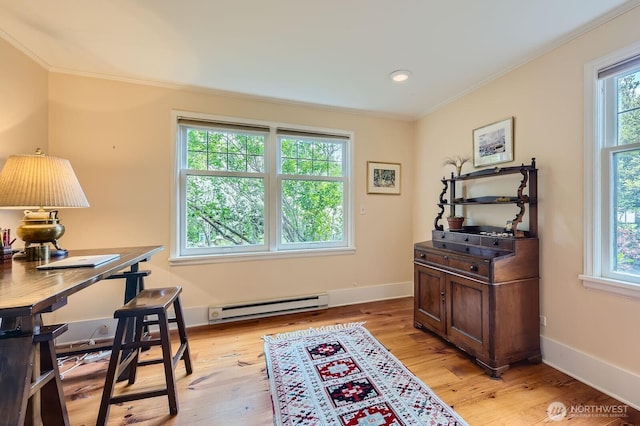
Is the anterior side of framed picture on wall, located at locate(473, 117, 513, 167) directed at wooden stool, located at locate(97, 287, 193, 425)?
yes

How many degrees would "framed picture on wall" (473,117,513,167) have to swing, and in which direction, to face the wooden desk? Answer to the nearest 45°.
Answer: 0° — it already faces it

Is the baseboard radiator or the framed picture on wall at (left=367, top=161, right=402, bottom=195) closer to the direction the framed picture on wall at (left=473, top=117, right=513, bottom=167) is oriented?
the baseboard radiator

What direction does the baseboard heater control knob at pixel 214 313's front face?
toward the camera

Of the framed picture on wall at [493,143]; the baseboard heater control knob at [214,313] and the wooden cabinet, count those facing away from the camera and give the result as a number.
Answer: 0

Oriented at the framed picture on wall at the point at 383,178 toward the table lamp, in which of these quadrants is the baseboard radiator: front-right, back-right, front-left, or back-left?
front-right

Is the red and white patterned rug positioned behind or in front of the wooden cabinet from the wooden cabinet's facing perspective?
in front

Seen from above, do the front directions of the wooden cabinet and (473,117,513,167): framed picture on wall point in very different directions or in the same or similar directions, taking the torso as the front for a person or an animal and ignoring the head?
same or similar directions

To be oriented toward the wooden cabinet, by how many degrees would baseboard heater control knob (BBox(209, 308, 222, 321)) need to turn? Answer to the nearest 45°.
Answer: approximately 45° to its left

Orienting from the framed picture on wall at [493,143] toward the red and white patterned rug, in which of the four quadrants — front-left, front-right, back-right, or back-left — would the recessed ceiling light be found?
front-right

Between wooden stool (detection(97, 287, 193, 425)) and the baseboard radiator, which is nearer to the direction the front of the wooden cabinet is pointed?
the wooden stool

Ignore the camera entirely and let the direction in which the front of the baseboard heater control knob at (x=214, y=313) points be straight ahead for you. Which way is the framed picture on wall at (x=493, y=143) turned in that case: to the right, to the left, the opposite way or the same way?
to the right

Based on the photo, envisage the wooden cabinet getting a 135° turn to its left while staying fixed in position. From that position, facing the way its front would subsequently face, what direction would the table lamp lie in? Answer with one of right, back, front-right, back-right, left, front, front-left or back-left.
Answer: back-right

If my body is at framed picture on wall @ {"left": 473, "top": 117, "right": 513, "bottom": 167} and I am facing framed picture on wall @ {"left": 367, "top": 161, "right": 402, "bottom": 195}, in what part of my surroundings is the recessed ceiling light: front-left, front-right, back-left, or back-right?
front-left

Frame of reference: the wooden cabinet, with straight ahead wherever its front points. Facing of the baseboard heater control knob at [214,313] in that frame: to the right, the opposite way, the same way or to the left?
to the left

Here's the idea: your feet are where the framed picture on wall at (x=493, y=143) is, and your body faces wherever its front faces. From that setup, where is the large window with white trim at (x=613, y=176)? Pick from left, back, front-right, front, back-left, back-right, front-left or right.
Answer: left

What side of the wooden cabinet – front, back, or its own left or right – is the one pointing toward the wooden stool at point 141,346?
front

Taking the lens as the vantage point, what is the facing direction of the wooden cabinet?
facing the viewer and to the left of the viewer
